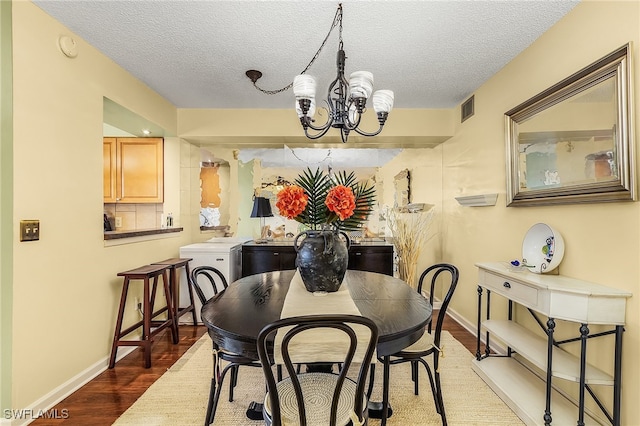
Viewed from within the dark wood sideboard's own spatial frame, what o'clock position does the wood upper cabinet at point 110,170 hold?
The wood upper cabinet is roughly at 3 o'clock from the dark wood sideboard.

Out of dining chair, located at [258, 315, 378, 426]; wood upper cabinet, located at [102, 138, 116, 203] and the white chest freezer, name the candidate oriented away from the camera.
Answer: the dining chair

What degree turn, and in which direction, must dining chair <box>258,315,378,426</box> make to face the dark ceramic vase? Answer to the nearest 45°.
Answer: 0° — it already faces it

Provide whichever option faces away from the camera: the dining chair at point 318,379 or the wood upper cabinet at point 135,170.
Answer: the dining chair

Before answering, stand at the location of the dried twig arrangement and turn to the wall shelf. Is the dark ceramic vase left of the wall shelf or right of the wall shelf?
right

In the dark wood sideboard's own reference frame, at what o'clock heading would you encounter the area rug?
The area rug is roughly at 12 o'clock from the dark wood sideboard.

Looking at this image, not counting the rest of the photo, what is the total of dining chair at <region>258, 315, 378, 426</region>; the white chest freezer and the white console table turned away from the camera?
1

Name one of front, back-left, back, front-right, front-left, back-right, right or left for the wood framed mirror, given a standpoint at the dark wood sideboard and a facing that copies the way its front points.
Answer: front-left

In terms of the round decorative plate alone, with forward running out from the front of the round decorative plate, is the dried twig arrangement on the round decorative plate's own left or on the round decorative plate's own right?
on the round decorative plate's own right

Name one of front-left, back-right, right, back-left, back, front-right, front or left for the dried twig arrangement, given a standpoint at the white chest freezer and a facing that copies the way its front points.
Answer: left

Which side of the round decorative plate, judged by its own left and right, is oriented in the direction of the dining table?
front

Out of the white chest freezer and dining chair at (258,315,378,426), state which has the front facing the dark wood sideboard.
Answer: the dining chair
